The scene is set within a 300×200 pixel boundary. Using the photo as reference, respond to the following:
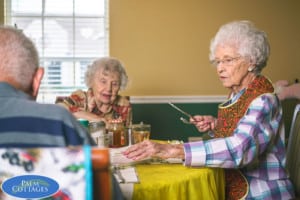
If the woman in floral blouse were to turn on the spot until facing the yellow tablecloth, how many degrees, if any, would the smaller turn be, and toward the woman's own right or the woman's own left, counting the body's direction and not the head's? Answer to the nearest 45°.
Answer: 0° — they already face it

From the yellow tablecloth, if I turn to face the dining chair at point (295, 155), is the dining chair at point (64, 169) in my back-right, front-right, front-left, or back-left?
back-right

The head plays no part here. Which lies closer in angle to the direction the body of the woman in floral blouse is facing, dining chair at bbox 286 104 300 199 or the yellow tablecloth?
the yellow tablecloth

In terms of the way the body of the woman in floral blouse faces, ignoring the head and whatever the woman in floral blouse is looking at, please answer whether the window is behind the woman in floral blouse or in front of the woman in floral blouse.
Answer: behind

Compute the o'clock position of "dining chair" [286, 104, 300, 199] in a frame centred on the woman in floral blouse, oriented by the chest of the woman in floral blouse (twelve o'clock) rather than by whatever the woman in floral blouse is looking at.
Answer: The dining chair is roughly at 10 o'clock from the woman in floral blouse.

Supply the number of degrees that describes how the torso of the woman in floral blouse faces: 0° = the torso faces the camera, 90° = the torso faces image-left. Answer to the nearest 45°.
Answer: approximately 0°

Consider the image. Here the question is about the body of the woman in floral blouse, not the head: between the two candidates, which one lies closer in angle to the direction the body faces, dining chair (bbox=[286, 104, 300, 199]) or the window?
the dining chair

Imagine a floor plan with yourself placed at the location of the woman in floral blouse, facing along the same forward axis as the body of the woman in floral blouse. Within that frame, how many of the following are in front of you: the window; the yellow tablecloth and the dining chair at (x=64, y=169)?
2

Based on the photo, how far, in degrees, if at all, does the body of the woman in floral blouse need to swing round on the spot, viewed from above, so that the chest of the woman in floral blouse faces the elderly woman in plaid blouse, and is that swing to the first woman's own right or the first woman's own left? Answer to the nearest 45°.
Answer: approximately 45° to the first woman's own left
